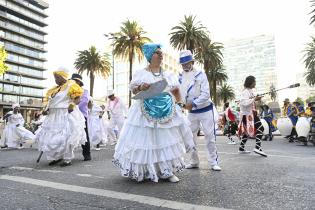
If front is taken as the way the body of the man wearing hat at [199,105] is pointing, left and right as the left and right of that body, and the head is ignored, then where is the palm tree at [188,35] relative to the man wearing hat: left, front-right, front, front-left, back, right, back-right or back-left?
back-right

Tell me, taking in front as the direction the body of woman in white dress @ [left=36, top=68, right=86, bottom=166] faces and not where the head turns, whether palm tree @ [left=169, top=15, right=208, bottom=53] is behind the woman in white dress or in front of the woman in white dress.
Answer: behind

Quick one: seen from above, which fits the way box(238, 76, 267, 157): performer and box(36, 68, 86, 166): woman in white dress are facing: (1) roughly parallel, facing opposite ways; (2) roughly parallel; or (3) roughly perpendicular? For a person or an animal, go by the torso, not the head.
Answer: roughly perpendicular

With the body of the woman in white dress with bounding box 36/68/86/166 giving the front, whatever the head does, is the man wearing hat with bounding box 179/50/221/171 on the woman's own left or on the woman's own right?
on the woman's own left

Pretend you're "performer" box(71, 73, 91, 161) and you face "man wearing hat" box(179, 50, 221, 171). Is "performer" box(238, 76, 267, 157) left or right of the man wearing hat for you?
left

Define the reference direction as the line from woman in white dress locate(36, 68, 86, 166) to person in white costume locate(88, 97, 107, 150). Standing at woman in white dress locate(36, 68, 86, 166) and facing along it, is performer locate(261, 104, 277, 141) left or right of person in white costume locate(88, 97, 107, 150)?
right

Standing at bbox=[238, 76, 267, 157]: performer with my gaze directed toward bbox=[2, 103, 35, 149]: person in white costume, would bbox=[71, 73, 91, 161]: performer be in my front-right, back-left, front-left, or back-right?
front-left

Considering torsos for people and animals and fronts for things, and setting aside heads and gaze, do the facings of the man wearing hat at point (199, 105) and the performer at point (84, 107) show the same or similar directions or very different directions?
same or similar directions

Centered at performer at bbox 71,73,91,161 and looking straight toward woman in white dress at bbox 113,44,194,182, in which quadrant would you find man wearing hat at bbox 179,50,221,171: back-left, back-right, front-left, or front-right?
front-left

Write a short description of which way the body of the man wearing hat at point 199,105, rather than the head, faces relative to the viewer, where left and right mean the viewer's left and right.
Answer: facing the viewer and to the left of the viewer
